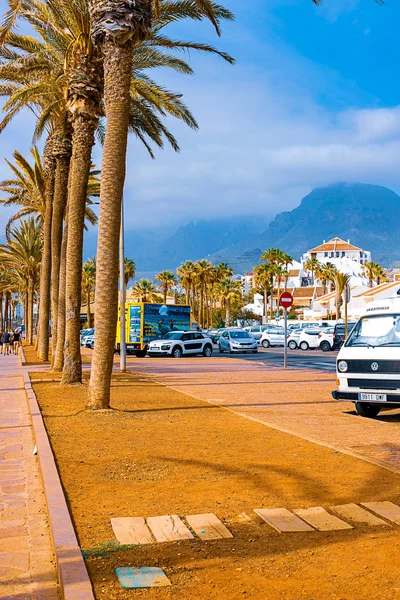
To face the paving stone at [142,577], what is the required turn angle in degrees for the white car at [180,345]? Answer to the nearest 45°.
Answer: approximately 45° to its left

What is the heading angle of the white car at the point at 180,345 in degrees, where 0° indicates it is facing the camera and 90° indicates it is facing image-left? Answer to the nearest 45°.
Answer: approximately 45°

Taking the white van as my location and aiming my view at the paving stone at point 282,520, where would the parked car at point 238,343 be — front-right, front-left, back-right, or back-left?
back-right
